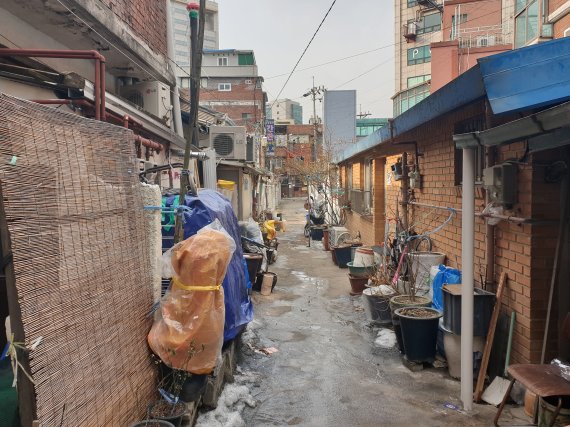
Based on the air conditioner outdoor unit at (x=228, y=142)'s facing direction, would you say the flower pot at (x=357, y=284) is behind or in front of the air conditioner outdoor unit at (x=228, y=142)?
in front

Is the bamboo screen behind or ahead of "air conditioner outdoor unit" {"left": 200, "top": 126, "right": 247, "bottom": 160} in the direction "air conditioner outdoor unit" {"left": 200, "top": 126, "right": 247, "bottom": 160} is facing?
ahead

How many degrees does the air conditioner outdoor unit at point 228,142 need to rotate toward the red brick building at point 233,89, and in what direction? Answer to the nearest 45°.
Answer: approximately 180°

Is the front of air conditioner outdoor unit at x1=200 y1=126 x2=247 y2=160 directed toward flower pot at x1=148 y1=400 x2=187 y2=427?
yes

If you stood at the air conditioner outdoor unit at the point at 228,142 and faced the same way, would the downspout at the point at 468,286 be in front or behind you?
in front

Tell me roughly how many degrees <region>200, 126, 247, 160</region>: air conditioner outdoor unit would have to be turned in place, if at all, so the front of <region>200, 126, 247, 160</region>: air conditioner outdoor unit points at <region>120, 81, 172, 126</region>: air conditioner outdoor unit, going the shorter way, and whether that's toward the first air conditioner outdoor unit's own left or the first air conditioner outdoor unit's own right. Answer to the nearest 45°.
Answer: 0° — it already faces it

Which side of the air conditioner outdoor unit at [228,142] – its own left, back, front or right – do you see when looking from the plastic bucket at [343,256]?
front

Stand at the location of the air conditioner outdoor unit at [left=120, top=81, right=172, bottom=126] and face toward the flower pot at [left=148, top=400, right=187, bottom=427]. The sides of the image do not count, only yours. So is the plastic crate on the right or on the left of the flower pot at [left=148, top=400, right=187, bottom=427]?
left

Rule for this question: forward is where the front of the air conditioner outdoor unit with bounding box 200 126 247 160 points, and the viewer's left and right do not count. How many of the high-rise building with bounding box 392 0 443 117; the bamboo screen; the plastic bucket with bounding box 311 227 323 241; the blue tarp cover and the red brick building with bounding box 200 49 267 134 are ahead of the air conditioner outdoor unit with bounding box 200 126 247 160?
2

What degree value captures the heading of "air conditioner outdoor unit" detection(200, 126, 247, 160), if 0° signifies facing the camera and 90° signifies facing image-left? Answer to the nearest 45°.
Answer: approximately 0°
